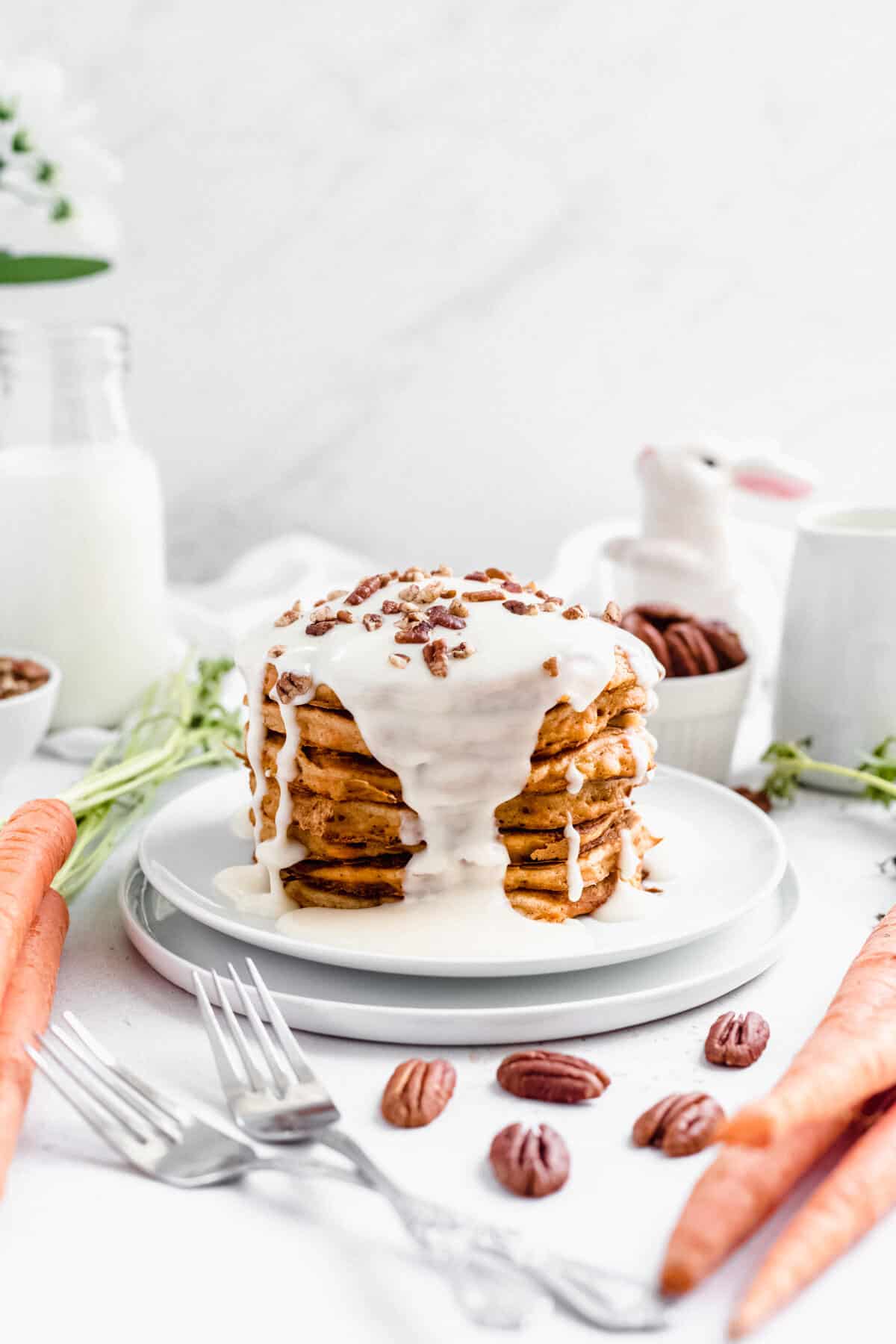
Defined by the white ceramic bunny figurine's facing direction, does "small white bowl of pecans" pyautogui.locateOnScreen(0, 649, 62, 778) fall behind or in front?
in front

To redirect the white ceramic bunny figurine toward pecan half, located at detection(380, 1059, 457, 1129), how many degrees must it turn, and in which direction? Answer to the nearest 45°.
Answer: approximately 90° to its left

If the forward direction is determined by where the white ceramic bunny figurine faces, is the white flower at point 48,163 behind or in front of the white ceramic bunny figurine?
in front

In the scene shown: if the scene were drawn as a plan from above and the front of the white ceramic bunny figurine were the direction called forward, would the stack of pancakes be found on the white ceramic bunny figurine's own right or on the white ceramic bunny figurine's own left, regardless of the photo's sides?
on the white ceramic bunny figurine's own left

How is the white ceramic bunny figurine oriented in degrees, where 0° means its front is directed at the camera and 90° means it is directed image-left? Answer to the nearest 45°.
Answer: approximately 90°

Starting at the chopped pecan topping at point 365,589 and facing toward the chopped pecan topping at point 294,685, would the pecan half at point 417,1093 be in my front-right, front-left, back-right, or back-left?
front-left

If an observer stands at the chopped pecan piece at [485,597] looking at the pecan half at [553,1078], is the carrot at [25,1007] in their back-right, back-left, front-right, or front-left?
front-right

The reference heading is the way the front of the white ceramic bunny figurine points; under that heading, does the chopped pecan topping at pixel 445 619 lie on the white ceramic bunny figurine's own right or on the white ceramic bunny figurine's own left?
on the white ceramic bunny figurine's own left

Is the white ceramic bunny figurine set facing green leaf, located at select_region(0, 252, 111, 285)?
yes

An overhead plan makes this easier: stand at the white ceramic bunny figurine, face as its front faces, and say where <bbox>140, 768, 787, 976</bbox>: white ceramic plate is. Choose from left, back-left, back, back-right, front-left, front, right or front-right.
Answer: left

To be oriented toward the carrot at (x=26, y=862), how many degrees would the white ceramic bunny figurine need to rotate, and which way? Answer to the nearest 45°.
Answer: approximately 45° to its left

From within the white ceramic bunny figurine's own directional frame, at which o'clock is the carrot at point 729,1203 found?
The carrot is roughly at 9 o'clock from the white ceramic bunny figurine.

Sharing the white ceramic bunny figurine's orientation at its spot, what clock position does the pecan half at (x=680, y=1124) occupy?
The pecan half is roughly at 9 o'clock from the white ceramic bunny figurine.
